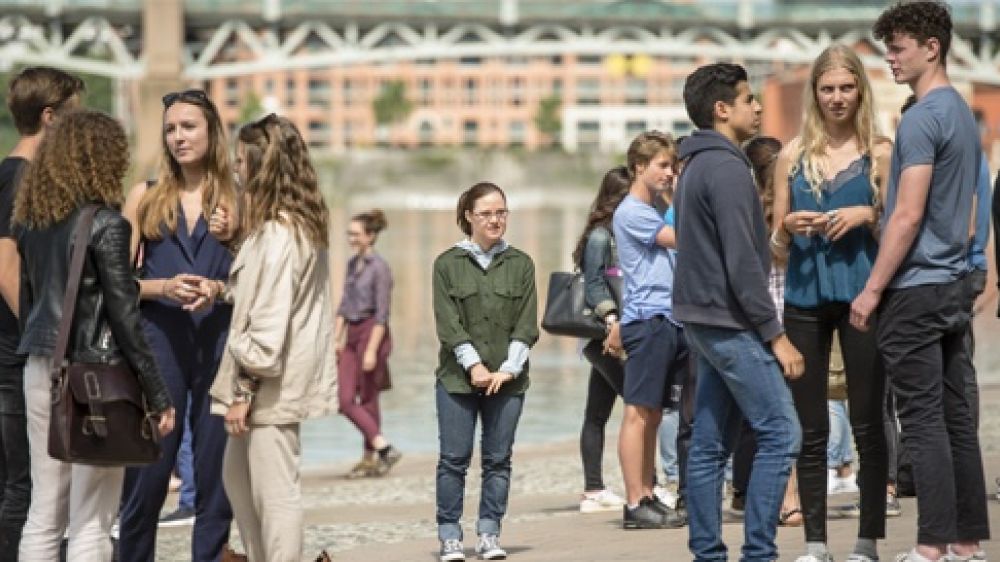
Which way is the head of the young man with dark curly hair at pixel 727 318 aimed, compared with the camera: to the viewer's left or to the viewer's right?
to the viewer's right

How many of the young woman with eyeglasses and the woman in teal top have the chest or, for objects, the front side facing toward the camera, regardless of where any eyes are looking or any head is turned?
2

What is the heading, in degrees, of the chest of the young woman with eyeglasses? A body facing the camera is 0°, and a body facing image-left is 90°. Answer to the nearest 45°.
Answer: approximately 0°

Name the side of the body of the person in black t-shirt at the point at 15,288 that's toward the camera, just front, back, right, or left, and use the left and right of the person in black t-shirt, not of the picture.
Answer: right

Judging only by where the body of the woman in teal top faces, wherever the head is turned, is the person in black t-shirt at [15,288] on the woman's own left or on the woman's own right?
on the woman's own right

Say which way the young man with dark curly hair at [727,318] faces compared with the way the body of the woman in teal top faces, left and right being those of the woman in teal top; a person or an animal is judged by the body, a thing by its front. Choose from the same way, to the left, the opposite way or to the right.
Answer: to the left

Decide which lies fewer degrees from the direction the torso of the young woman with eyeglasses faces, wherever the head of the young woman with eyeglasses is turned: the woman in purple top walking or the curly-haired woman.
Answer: the curly-haired woman

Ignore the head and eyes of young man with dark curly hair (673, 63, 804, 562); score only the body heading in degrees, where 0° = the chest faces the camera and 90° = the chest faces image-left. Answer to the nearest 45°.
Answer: approximately 270°

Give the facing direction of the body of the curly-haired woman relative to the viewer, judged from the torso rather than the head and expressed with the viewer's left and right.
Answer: facing away from the viewer and to the right of the viewer

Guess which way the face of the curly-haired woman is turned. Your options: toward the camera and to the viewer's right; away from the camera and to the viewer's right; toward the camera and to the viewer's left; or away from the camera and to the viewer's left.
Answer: away from the camera and to the viewer's right

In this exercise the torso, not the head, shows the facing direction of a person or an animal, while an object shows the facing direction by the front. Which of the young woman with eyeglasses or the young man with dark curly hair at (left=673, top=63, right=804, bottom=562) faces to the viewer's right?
the young man with dark curly hair

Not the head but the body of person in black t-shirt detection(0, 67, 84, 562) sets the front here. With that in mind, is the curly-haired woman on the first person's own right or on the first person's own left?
on the first person's own right

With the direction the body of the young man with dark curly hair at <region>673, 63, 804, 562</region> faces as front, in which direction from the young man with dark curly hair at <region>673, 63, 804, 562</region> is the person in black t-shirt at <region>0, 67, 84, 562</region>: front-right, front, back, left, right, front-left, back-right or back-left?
back
